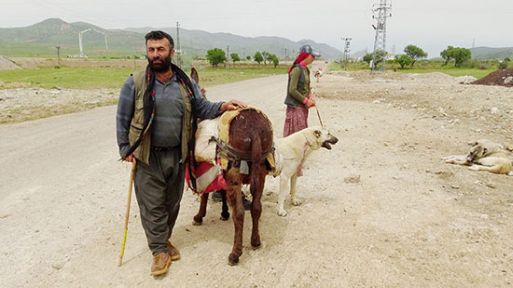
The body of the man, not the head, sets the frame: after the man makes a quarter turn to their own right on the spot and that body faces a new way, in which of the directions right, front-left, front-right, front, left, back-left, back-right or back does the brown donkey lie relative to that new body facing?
back

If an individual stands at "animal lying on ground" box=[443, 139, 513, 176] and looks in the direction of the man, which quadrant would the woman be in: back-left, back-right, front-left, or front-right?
front-right

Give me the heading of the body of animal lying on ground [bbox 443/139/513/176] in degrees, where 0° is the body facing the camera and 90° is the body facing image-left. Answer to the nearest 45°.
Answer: approximately 90°

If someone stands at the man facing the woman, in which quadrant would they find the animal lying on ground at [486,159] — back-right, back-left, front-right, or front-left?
front-right

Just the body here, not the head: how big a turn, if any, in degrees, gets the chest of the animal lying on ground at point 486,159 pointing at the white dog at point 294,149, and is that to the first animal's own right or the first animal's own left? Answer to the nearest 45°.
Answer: approximately 45° to the first animal's own left

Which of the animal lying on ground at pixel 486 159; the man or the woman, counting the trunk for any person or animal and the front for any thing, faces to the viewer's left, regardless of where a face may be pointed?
the animal lying on ground

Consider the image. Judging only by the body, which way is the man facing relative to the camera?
toward the camera
